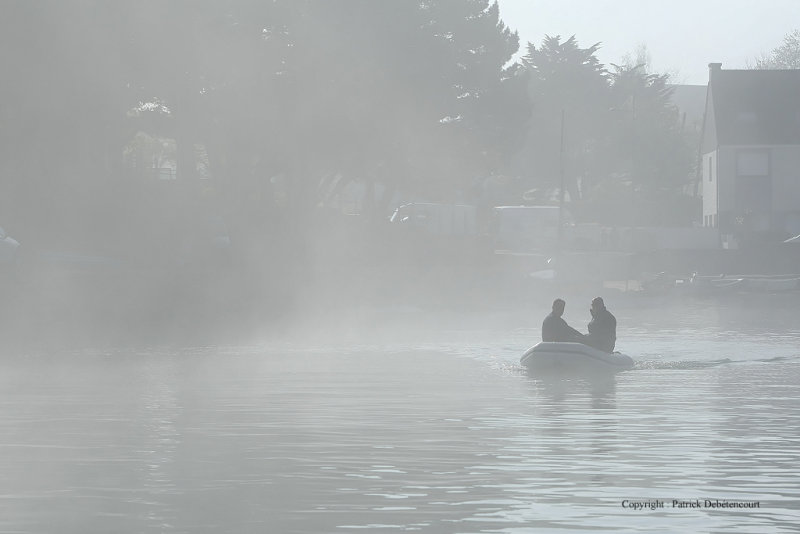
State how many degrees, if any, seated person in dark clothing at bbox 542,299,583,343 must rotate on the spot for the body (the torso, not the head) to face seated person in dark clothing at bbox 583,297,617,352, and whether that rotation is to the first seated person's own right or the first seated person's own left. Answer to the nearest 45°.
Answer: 0° — they already face them

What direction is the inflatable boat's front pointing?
to the viewer's left

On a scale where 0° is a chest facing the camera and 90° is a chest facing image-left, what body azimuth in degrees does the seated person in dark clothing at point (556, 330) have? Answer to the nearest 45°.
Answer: approximately 270°
